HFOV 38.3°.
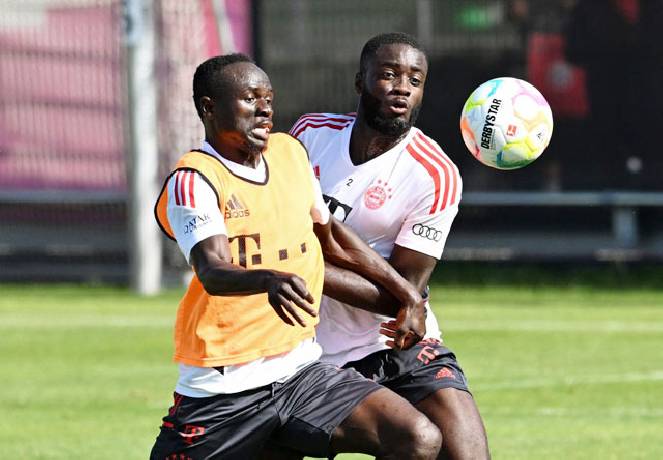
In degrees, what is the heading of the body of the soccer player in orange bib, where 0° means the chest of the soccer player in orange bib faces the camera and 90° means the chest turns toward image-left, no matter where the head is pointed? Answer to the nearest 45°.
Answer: approximately 315°

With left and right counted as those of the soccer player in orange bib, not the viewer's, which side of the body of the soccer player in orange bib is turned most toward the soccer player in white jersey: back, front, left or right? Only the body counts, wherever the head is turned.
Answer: left

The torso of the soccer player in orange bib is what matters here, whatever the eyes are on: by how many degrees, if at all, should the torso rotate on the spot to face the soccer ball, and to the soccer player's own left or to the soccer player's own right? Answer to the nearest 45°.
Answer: approximately 90° to the soccer player's own left
